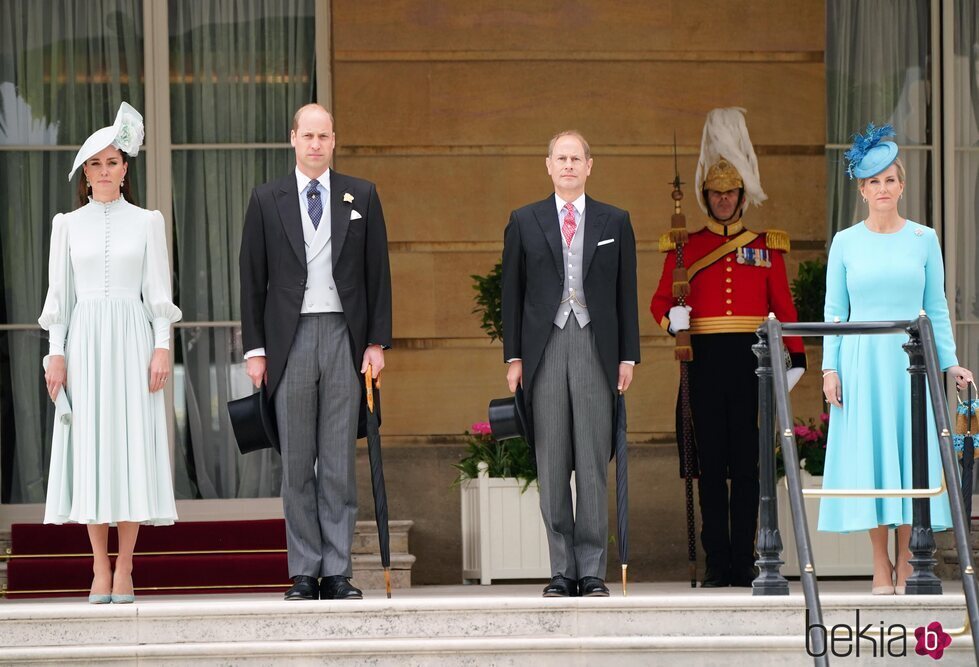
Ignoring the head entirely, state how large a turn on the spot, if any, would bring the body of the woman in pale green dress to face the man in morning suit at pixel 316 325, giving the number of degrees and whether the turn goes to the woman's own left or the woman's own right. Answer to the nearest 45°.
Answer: approximately 45° to the woman's own left

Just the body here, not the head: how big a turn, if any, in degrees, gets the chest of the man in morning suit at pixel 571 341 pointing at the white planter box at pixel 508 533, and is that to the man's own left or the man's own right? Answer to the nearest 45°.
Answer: approximately 180°

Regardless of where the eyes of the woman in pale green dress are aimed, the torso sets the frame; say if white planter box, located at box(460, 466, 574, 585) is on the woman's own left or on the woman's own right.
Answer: on the woman's own left

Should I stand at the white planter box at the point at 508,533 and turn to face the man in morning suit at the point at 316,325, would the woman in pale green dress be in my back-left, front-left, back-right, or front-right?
front-right

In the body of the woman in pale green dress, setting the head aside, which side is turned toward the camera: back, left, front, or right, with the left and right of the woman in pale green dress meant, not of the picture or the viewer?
front

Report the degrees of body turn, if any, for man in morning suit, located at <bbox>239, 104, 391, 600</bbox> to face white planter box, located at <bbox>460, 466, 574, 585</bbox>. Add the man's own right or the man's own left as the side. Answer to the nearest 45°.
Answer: approximately 135° to the man's own left

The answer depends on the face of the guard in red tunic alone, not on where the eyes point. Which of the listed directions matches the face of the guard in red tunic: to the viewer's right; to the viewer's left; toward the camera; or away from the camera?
toward the camera

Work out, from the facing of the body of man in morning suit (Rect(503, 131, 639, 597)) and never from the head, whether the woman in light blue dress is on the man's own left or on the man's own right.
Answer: on the man's own left

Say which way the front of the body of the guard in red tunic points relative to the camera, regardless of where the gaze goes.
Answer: toward the camera

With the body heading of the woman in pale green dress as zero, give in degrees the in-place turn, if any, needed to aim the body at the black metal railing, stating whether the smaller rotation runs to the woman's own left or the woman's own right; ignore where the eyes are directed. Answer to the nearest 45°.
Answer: approximately 90° to the woman's own left

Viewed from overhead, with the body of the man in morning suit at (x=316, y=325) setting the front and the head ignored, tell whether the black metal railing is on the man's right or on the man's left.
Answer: on the man's left

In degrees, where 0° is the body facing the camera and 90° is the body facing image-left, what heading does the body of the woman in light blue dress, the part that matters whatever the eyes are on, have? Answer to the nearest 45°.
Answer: approximately 0°

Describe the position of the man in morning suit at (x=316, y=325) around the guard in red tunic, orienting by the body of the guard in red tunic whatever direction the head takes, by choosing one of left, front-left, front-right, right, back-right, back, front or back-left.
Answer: front-right

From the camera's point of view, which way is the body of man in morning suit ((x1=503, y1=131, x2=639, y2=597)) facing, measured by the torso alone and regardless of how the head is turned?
toward the camera

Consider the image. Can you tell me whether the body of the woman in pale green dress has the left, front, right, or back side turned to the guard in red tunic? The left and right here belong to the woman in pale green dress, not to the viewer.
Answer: left

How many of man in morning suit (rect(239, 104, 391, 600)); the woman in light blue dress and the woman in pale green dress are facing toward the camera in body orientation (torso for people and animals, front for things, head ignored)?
3

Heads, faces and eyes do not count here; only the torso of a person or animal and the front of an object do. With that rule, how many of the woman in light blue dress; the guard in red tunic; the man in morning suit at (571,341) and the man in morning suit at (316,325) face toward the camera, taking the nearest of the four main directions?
4

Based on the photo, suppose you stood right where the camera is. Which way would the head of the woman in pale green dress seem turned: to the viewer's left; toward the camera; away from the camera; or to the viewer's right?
toward the camera
